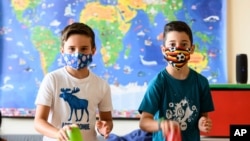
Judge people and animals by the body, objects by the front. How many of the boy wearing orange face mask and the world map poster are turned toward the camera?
2

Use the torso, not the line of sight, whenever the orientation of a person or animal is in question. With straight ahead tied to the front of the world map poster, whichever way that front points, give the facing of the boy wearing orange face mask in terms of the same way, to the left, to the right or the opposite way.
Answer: the same way

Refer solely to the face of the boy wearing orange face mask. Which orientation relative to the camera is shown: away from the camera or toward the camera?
toward the camera

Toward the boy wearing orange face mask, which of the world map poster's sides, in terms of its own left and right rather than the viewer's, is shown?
front

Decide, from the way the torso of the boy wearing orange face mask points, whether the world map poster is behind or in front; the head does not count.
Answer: behind

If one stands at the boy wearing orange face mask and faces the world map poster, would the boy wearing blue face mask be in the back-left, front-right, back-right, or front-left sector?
front-left

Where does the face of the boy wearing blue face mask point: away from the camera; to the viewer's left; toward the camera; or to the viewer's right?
toward the camera

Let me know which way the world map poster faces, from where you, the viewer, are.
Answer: facing the viewer

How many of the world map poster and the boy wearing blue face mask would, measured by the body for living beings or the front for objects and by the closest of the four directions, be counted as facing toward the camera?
2

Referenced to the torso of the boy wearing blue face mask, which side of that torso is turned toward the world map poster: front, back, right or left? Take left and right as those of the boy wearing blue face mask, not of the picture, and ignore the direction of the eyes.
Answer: back

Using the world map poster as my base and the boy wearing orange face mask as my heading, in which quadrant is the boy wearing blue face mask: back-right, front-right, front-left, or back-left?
front-right

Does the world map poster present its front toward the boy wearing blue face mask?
yes

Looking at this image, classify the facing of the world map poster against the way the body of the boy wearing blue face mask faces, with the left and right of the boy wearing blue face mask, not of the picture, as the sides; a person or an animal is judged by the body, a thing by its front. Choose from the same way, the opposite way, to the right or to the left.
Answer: the same way

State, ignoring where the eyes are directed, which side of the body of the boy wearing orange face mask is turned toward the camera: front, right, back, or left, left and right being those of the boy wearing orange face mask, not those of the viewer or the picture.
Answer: front
